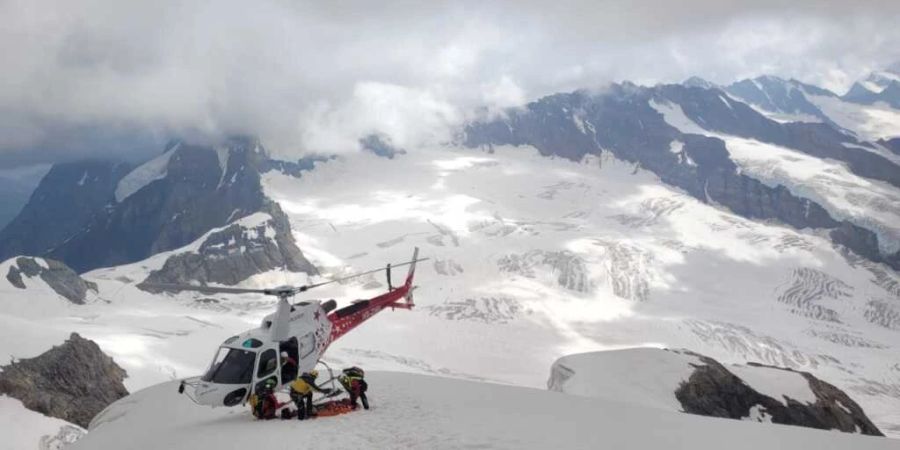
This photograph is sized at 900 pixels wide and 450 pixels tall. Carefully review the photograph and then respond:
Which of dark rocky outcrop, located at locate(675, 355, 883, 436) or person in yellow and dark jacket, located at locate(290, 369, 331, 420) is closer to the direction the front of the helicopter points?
the person in yellow and dark jacket

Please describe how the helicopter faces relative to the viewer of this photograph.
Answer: facing the viewer and to the left of the viewer

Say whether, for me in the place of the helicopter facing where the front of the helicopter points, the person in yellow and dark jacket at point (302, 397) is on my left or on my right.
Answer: on my left

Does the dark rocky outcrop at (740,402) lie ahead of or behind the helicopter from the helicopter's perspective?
behind
